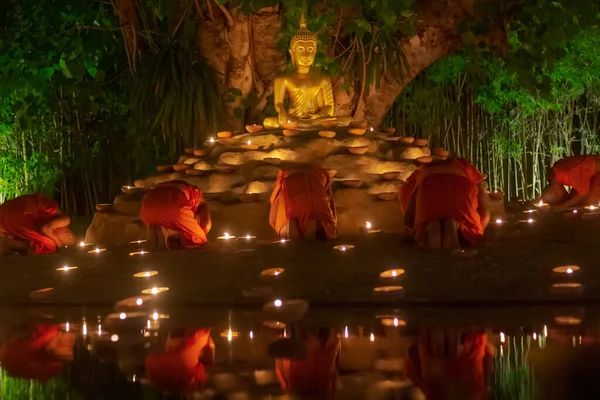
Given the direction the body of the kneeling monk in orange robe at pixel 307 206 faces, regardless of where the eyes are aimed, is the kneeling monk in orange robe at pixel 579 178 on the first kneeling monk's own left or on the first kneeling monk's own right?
on the first kneeling monk's own right

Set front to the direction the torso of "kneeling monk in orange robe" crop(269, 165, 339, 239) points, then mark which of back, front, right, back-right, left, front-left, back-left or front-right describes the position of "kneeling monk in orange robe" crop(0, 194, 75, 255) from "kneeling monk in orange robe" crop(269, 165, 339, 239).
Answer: left

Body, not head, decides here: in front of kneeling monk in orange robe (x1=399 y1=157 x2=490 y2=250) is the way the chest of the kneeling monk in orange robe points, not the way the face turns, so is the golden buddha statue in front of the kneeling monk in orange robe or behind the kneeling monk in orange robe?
in front

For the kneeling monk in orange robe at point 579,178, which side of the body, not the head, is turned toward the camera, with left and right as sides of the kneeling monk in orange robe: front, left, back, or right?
left

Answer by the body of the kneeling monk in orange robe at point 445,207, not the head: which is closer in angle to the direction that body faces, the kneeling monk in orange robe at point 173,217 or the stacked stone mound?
the stacked stone mound

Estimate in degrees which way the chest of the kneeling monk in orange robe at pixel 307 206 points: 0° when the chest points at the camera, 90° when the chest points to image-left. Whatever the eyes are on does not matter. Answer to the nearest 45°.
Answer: approximately 180°

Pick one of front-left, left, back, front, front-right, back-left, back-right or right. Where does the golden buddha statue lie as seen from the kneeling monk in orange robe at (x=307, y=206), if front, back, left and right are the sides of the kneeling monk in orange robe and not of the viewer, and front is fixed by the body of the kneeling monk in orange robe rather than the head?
front

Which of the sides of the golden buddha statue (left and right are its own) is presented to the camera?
front

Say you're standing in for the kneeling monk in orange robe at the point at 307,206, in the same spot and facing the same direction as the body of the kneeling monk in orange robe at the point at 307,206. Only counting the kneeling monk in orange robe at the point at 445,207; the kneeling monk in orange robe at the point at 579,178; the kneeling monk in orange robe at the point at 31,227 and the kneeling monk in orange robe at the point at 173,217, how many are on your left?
2

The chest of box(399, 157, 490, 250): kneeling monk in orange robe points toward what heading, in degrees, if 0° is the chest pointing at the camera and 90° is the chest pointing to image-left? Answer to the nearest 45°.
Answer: approximately 180°

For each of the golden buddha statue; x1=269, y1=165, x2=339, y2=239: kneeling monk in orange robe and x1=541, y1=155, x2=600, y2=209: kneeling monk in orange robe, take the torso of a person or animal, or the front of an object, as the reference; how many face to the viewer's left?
1

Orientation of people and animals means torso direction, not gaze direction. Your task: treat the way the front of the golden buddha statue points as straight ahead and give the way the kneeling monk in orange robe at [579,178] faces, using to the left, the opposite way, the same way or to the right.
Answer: to the right

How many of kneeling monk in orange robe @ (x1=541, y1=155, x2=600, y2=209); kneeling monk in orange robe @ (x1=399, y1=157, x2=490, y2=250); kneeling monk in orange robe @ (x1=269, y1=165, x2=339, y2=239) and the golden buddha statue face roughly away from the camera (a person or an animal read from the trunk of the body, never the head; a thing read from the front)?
2

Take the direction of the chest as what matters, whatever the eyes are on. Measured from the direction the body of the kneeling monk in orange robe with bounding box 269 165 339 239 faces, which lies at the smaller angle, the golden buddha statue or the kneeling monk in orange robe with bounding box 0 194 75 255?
the golden buddha statue
